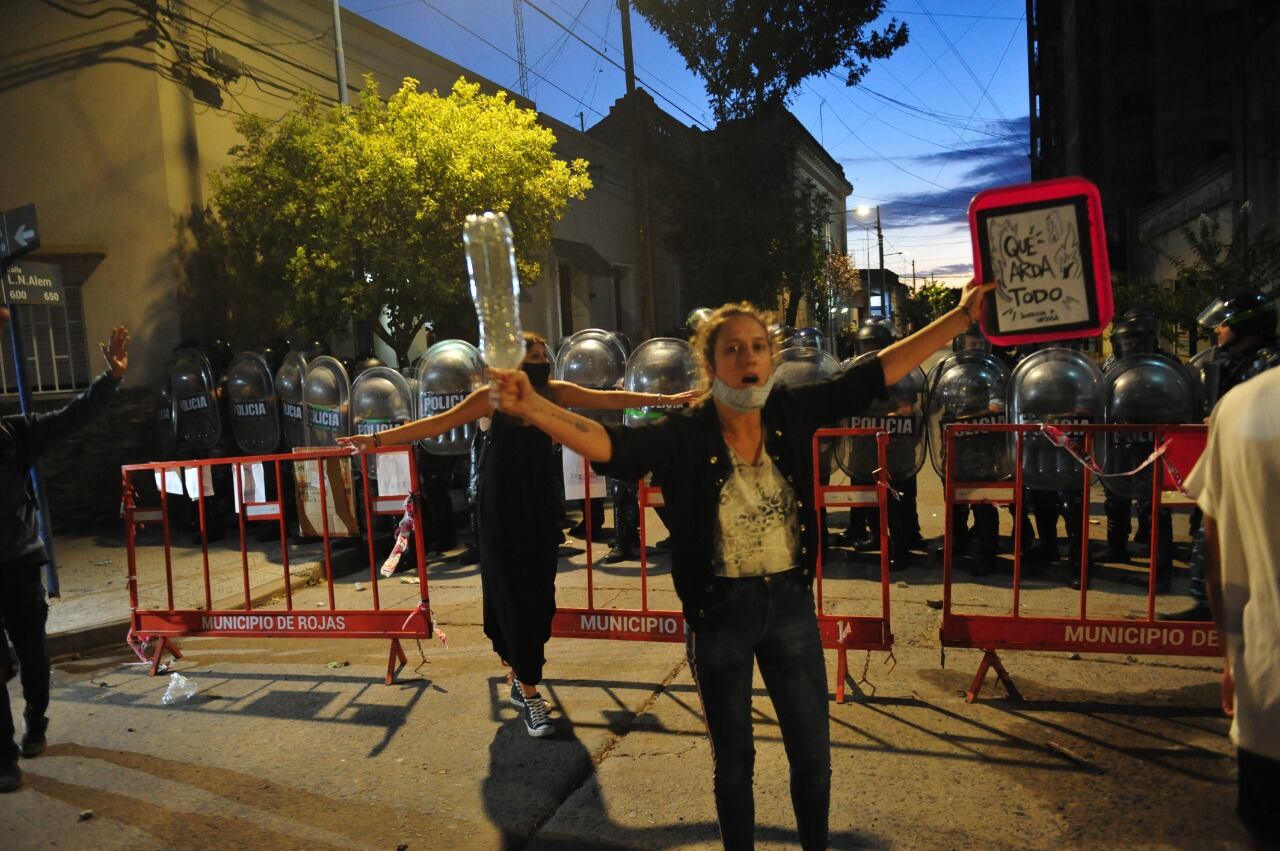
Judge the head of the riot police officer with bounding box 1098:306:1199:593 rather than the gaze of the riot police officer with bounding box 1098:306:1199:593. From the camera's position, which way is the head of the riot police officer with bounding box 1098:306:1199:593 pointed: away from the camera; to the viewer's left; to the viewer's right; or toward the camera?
toward the camera

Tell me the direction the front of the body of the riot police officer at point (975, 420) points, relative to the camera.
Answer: toward the camera

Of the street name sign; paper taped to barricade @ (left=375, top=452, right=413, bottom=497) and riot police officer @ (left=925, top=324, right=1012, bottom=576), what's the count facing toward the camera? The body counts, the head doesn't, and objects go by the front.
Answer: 3

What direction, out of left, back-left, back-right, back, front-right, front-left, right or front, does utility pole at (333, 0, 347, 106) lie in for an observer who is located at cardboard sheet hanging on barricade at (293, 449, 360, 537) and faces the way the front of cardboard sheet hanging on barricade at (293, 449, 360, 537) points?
back

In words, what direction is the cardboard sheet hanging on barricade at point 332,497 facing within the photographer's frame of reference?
facing the viewer

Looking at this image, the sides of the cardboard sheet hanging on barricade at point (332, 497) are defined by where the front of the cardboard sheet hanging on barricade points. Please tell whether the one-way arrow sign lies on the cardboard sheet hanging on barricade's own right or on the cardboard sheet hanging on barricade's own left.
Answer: on the cardboard sheet hanging on barricade's own right

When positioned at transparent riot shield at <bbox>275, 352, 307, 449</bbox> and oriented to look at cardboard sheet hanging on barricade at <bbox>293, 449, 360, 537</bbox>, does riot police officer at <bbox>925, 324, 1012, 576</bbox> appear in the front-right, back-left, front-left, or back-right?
front-left

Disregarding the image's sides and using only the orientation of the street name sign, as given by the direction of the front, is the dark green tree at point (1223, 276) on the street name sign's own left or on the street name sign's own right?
on the street name sign's own left

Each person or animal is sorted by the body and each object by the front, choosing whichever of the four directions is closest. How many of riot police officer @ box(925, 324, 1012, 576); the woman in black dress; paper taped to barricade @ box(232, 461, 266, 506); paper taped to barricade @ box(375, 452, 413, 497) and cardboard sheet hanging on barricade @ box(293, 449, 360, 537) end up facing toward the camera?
5

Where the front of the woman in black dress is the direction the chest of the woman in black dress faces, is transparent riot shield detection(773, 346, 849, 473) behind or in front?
behind

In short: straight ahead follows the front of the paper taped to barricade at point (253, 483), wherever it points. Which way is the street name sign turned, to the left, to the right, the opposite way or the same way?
the same way

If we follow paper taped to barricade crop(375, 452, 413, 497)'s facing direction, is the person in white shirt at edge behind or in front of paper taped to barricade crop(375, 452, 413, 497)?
in front

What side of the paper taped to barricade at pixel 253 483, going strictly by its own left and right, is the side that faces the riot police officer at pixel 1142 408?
left

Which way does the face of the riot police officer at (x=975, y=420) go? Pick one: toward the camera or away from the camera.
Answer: toward the camera

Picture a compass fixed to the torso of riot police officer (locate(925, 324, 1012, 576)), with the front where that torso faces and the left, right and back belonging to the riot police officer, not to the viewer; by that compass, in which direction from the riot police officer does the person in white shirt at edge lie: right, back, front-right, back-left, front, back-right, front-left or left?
front
